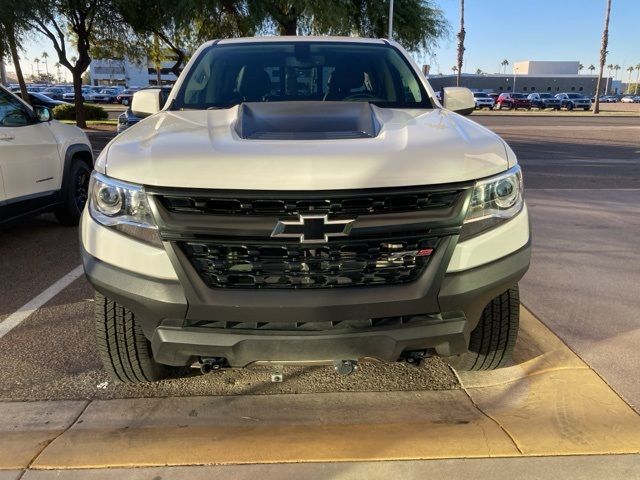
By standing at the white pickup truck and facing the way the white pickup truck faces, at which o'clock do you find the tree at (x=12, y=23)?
The tree is roughly at 5 o'clock from the white pickup truck.

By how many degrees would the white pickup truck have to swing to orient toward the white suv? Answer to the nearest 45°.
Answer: approximately 135° to its right

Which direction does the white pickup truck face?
toward the camera

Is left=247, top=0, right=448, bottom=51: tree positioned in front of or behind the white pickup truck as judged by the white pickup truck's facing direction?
behind
